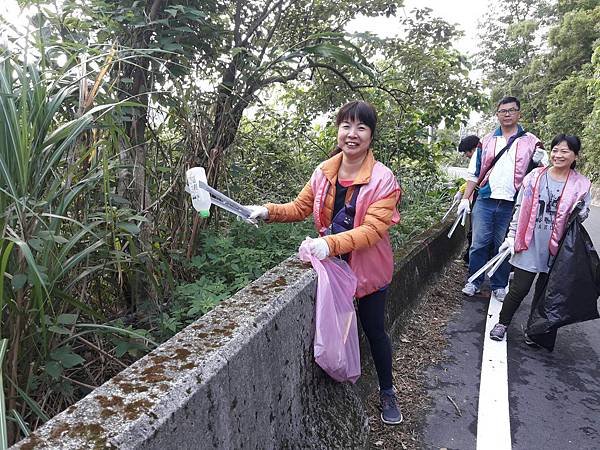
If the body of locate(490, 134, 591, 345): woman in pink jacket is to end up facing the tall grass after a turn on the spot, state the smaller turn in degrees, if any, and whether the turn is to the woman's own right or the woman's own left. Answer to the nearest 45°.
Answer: approximately 45° to the woman's own right

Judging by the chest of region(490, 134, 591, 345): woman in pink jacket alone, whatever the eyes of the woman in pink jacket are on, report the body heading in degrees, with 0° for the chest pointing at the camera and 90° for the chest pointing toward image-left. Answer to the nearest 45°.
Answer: approximately 0°

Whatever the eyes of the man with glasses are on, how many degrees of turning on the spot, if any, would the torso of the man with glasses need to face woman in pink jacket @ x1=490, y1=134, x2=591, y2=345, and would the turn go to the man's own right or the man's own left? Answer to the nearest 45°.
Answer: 0° — they already face them

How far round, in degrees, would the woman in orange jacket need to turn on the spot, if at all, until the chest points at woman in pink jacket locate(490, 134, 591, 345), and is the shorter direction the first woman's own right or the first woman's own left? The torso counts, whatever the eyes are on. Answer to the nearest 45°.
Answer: approximately 180°

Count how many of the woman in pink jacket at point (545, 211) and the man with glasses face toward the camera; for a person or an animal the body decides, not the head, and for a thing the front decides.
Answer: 2
